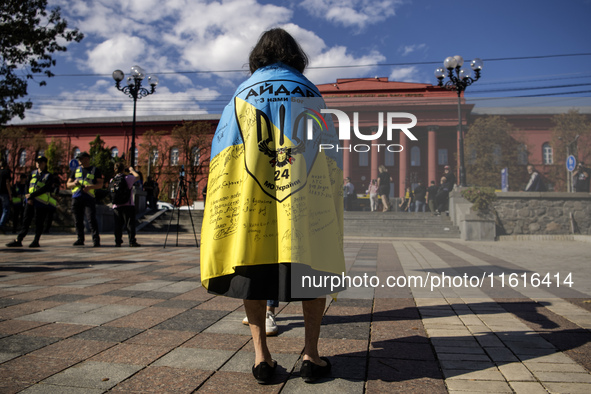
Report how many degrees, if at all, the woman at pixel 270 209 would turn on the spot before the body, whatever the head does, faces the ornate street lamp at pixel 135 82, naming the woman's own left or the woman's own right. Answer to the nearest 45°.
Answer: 0° — they already face it

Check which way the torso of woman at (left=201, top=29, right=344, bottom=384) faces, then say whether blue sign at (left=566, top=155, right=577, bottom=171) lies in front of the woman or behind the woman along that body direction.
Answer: in front

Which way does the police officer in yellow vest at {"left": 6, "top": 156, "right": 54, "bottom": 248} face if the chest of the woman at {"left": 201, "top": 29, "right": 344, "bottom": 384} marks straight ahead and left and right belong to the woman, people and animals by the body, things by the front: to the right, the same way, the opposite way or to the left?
the opposite way

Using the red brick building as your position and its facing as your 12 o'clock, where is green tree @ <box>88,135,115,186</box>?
The green tree is roughly at 3 o'clock from the red brick building.

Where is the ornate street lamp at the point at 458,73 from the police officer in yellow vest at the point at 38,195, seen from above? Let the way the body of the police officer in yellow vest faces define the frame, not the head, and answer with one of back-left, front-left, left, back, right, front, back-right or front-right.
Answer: back-left

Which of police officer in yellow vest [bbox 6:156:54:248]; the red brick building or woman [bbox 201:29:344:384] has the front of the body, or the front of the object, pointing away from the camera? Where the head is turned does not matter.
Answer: the woman

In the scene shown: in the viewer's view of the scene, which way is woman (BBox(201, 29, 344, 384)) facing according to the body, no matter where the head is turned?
away from the camera

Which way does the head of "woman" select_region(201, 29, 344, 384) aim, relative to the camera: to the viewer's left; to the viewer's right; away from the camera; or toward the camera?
away from the camera

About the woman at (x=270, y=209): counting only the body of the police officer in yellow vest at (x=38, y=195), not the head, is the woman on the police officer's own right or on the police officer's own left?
on the police officer's own left

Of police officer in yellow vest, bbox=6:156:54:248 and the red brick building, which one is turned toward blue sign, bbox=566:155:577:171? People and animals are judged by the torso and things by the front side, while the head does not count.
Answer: the red brick building

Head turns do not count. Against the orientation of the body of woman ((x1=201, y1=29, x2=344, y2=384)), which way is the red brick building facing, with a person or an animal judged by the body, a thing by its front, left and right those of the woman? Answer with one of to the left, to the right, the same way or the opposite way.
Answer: the opposite way

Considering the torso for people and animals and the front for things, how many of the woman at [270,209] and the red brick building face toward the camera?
1

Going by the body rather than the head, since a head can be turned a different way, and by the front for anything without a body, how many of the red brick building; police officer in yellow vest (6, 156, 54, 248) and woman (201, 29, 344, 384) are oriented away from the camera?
1

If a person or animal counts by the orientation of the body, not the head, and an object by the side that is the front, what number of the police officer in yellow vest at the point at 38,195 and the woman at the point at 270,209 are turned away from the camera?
1

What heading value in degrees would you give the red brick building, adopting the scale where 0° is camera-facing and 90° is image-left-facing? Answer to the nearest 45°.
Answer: approximately 0°

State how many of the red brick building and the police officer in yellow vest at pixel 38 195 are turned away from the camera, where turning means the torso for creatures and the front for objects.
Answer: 0
